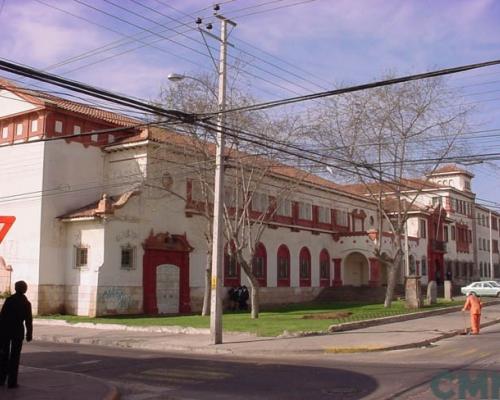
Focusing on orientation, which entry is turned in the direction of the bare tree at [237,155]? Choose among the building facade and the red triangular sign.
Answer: the building facade

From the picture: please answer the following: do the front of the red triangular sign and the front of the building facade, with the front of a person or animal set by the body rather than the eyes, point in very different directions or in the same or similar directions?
same or similar directions

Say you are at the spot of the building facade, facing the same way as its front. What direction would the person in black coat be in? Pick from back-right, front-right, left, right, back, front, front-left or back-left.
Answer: front-right

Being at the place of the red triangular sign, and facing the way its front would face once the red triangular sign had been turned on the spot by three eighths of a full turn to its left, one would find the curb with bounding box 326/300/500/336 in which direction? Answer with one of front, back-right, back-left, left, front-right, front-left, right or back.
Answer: front

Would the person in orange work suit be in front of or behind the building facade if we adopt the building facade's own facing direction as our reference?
in front

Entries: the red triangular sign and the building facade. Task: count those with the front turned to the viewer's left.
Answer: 0

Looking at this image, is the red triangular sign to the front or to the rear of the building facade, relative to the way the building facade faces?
to the front

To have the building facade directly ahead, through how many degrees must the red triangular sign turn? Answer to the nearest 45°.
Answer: approximately 180°

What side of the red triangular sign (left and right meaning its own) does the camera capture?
front

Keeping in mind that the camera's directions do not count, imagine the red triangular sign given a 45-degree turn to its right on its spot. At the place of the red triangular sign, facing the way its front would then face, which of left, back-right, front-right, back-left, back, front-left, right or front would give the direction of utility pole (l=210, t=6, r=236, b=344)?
back
